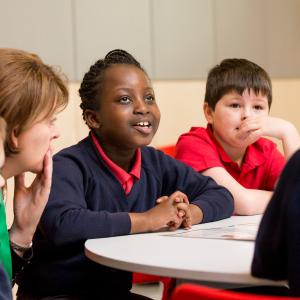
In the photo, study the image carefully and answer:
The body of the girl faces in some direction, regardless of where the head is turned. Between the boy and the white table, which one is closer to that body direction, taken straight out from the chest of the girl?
the white table

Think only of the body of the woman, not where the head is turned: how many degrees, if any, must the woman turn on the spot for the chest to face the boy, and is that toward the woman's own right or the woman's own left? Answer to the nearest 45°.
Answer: approximately 45° to the woman's own left

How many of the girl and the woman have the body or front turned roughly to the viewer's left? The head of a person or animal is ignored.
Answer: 0

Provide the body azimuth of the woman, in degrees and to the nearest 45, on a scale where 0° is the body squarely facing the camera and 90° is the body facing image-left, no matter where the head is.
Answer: approximately 270°

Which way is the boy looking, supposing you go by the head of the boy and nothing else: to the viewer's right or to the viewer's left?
to the viewer's left

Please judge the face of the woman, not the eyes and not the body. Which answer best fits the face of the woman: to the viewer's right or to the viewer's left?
to the viewer's right

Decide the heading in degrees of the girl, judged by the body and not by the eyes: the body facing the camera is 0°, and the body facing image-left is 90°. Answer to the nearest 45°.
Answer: approximately 315°
